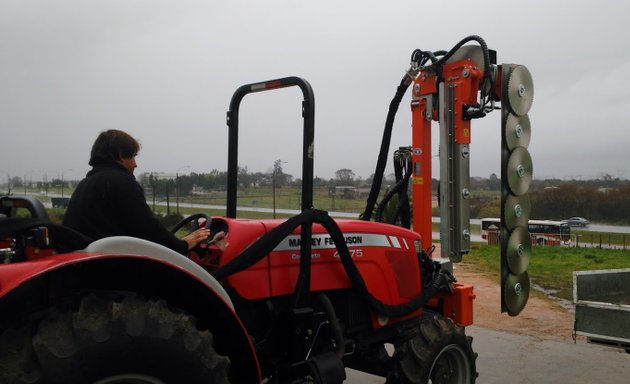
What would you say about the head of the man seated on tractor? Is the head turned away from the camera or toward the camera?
away from the camera

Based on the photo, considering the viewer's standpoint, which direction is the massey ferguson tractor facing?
facing away from the viewer and to the right of the viewer

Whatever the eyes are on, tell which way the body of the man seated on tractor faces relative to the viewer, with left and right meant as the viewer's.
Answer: facing away from the viewer and to the right of the viewer
